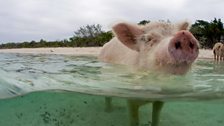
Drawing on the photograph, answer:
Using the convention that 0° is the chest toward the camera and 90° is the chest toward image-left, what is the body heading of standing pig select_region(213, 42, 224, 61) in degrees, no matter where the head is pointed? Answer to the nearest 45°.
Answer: approximately 0°

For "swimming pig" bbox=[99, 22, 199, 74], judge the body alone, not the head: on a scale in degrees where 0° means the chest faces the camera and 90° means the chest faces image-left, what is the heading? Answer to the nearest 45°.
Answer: approximately 315°

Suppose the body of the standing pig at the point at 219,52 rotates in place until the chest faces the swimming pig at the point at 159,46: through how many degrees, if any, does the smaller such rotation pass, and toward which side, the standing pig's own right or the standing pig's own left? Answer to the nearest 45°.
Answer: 0° — it already faces it

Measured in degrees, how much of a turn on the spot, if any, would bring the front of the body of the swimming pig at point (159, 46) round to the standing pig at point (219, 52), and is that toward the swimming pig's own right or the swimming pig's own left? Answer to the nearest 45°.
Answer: approximately 135° to the swimming pig's own left
